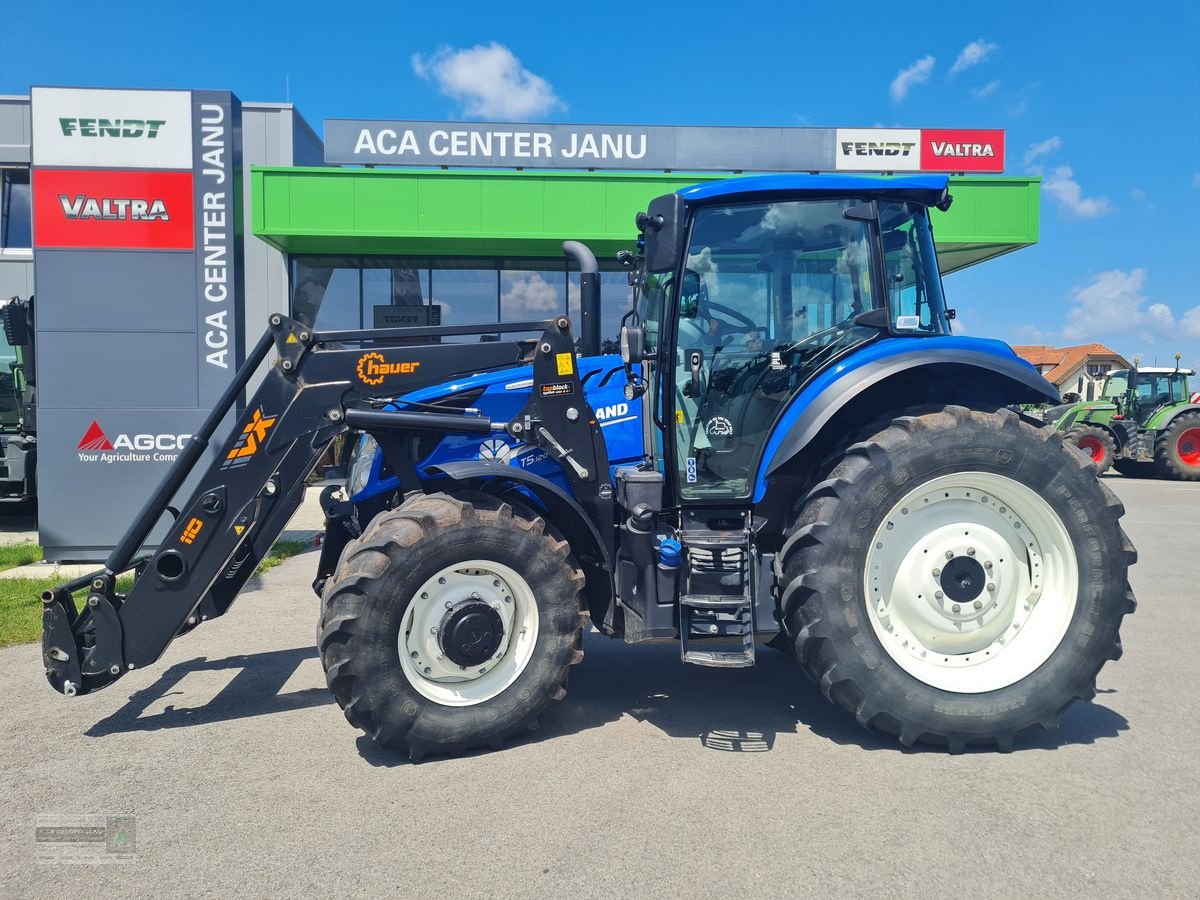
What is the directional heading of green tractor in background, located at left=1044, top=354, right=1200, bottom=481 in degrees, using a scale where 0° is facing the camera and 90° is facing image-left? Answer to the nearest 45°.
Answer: approximately 90°

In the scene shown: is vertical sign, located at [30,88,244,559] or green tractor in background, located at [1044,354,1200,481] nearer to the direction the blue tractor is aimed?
the vertical sign

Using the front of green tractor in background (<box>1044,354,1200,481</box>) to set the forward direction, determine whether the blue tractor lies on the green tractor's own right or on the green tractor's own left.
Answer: on the green tractor's own left

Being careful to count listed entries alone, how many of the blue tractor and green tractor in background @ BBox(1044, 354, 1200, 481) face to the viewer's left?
2

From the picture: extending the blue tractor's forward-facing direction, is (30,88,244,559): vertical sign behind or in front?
in front

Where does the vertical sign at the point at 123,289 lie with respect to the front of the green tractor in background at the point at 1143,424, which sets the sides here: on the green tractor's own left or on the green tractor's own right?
on the green tractor's own left

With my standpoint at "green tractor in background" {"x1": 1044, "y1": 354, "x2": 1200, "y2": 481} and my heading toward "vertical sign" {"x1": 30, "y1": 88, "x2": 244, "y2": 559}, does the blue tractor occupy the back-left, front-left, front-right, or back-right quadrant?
front-left

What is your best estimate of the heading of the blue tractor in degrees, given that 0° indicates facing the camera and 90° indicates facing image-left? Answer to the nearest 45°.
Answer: approximately 90°

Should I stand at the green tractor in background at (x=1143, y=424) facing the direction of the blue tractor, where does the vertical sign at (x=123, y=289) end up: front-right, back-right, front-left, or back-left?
front-right

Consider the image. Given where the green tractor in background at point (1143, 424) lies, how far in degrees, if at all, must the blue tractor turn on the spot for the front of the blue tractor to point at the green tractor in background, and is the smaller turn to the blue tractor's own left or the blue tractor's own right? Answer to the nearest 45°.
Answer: approximately 135° to the blue tractor's own right
